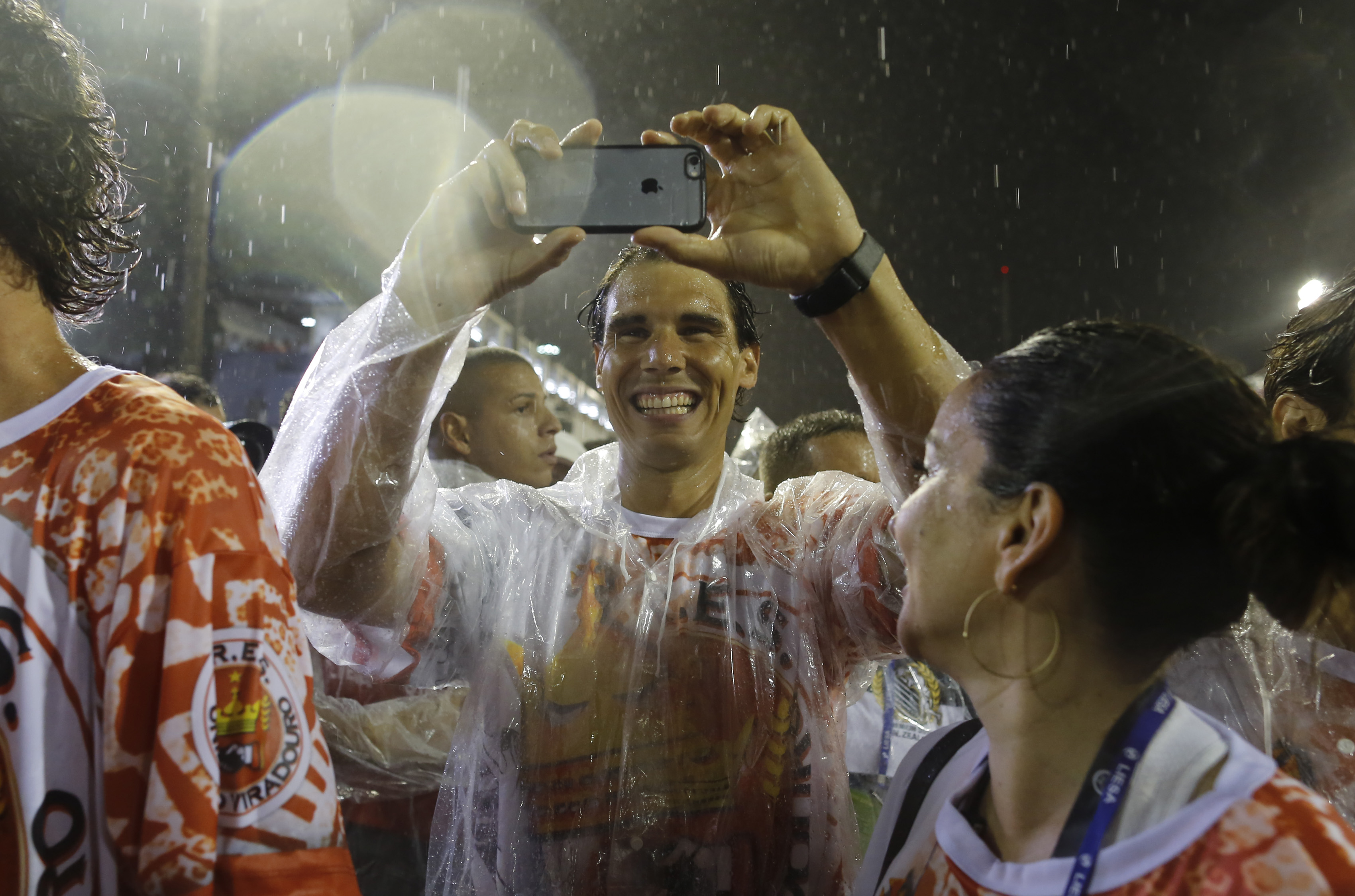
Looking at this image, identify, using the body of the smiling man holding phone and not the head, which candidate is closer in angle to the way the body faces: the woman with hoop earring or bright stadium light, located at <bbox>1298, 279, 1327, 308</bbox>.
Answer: the woman with hoop earring

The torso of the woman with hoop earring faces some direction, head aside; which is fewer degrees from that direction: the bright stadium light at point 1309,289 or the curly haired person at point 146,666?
the curly haired person
